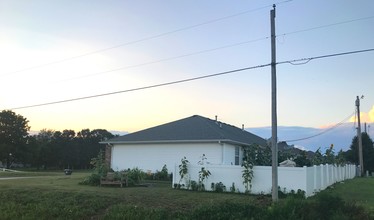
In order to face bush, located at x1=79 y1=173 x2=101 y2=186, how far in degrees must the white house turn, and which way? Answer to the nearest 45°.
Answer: approximately 45° to its left

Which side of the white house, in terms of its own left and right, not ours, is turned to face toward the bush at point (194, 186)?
left

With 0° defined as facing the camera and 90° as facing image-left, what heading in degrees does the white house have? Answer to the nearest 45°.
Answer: approximately 90°

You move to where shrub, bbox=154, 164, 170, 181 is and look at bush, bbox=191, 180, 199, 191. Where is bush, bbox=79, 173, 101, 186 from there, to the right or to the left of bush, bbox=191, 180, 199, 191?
right

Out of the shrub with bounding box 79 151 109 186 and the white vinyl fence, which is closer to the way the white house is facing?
the shrub

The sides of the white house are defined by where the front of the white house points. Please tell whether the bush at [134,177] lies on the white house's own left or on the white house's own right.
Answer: on the white house's own left

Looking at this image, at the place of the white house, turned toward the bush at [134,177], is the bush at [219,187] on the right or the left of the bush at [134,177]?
left
